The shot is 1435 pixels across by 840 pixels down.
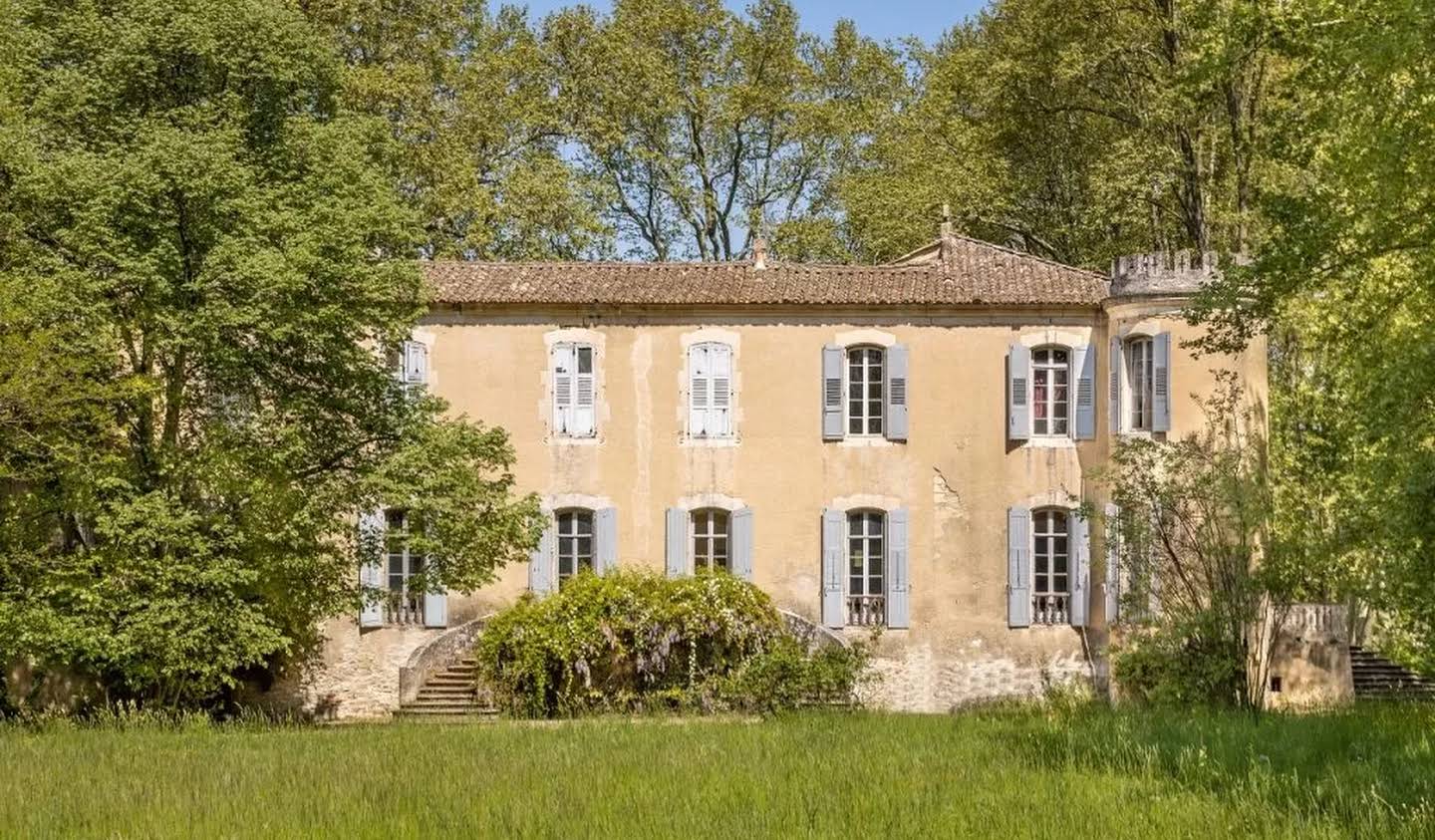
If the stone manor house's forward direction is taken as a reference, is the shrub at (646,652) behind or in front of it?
in front

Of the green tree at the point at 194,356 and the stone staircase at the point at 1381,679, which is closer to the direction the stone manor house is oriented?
the green tree

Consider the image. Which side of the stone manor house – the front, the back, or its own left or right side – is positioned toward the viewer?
front

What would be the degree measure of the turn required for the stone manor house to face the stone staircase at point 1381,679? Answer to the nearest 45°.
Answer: approximately 90° to its left

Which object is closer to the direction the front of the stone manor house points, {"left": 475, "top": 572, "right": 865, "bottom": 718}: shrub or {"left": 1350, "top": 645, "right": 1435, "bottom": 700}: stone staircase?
the shrub
